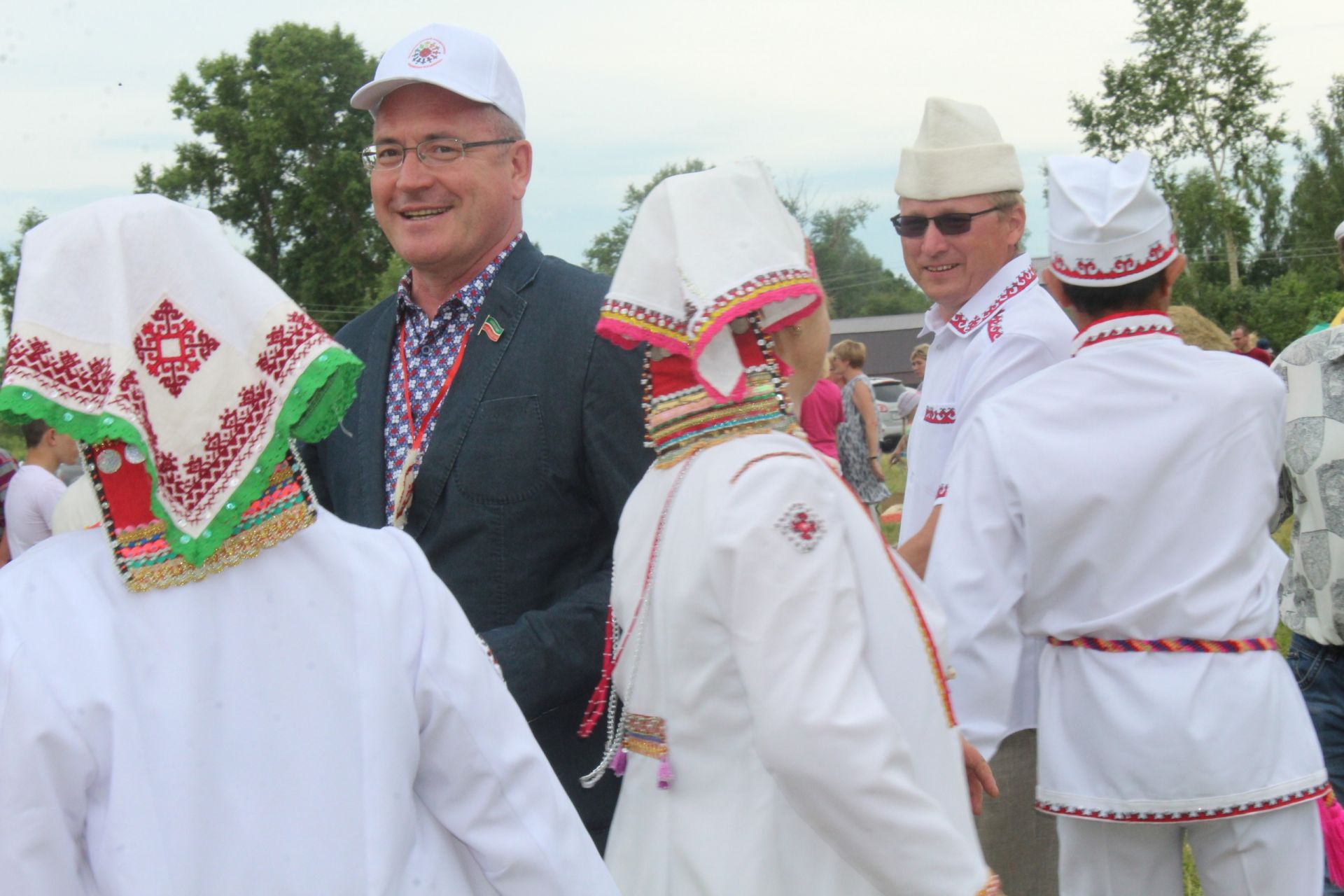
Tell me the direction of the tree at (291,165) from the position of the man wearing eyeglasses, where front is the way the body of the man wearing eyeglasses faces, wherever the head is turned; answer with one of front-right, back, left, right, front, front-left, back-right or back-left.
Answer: back-right

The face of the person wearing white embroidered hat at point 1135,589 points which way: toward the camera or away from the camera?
away from the camera

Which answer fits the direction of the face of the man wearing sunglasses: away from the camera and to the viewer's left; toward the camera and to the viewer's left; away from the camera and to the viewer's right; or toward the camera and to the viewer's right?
toward the camera and to the viewer's left

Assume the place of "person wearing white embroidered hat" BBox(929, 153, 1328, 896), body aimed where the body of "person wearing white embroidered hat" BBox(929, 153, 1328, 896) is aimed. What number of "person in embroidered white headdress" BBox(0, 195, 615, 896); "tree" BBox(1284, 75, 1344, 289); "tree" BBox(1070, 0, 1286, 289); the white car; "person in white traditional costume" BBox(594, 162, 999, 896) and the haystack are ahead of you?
4

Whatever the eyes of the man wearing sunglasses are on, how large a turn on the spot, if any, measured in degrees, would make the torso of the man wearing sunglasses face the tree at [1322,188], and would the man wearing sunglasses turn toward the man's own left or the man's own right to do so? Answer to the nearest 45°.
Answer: approximately 135° to the man's own right

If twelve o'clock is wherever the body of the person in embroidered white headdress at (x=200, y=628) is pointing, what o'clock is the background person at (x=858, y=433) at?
the background person at (x=858, y=433) is roughly at 1 o'clock from the person in embroidered white headdress at (x=200, y=628).

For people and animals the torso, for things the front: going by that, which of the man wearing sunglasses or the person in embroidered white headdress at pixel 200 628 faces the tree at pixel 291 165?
the person in embroidered white headdress

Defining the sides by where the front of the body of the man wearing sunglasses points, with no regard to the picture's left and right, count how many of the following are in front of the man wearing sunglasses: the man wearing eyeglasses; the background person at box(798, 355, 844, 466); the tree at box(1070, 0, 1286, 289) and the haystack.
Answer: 1

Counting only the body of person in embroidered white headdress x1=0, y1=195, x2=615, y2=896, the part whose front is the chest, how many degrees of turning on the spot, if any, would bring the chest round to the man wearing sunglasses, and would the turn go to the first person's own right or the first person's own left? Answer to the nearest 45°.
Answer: approximately 45° to the first person's own right

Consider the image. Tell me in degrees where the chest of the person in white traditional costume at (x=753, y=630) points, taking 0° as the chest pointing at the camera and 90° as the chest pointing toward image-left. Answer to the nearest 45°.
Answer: approximately 225°

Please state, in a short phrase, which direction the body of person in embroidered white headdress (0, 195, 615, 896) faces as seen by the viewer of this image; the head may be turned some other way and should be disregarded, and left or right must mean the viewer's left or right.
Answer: facing away from the viewer

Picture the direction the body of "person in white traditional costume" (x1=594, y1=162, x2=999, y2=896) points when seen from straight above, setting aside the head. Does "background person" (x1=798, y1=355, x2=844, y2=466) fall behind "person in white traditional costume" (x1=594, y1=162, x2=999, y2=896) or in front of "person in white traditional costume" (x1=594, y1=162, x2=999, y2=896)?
in front

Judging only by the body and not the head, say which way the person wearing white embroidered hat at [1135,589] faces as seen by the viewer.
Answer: away from the camera
